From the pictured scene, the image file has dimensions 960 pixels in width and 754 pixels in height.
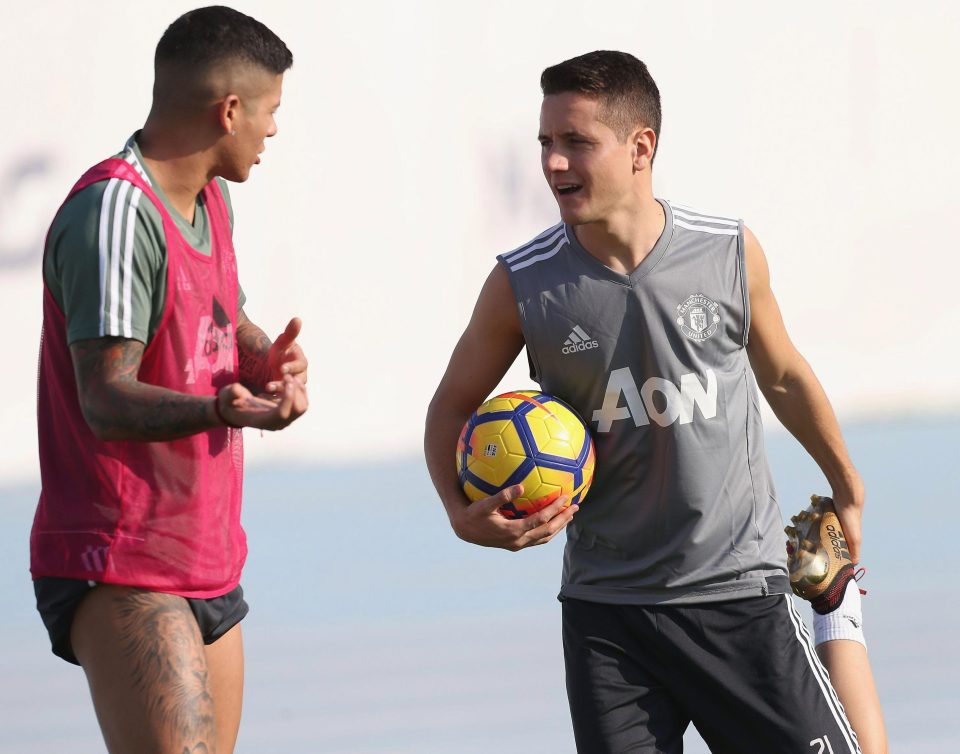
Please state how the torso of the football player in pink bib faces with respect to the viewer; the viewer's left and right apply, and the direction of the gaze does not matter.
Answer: facing the viewer and to the right of the viewer

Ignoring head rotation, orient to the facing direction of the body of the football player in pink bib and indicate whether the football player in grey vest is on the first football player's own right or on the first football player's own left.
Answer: on the first football player's own left

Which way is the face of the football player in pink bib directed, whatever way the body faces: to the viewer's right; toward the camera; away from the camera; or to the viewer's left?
to the viewer's right

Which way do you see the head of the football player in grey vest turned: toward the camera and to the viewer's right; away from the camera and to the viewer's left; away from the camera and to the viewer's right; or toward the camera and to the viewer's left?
toward the camera and to the viewer's left
